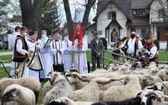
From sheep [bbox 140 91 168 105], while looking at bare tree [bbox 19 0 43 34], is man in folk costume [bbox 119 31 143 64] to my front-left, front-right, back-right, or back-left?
front-right

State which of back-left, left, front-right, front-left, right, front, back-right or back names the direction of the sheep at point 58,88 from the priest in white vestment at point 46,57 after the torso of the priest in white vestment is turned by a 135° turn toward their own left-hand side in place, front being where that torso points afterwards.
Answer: back

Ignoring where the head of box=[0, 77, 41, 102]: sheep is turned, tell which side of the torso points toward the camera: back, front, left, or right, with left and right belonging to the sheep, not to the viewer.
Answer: left

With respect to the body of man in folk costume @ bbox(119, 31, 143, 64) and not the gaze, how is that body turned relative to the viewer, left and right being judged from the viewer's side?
facing the viewer

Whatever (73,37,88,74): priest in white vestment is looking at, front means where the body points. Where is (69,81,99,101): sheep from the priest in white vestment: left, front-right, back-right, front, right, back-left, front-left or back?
front

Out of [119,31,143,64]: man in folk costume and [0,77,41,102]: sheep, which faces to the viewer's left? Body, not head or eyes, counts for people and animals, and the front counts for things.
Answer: the sheep

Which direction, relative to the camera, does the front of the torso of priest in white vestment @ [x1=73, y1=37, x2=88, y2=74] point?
toward the camera

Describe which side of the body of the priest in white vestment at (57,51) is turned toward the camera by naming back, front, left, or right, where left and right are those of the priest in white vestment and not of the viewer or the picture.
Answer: front

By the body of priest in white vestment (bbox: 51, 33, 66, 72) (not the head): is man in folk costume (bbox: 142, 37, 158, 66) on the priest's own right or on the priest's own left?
on the priest's own left

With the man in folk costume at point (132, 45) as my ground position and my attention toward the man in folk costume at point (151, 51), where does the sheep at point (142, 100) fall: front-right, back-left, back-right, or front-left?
front-right
